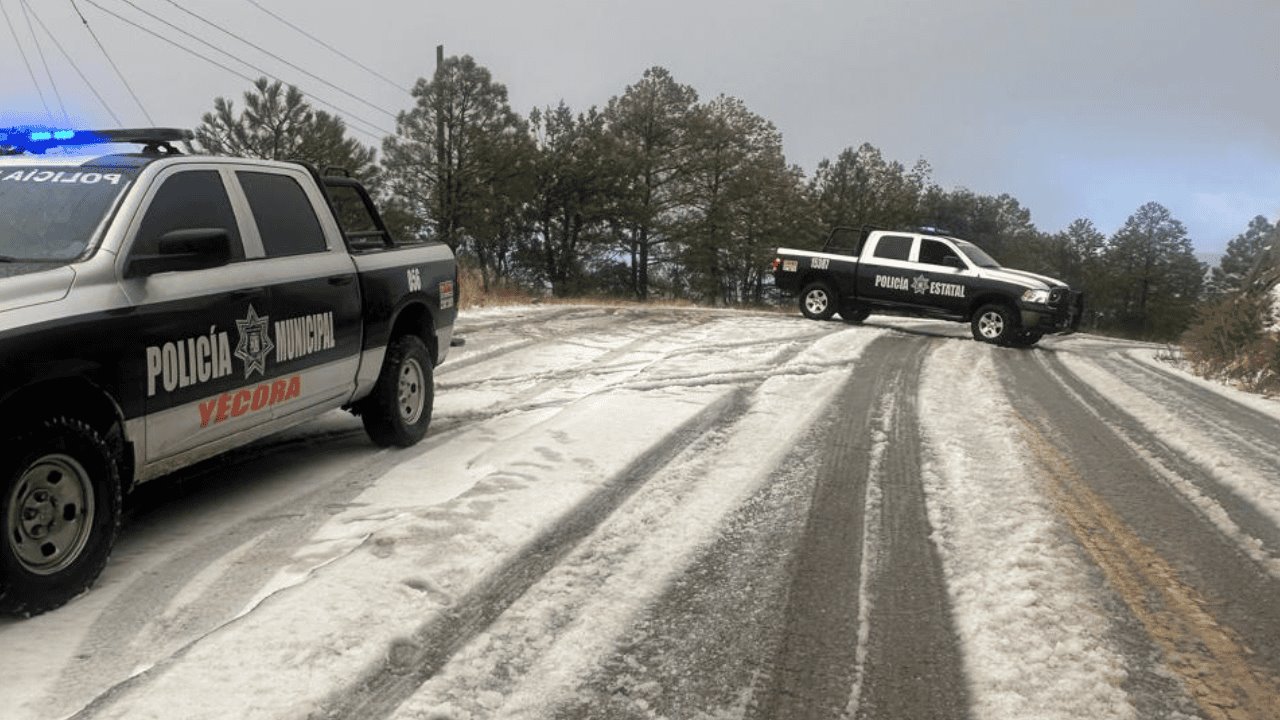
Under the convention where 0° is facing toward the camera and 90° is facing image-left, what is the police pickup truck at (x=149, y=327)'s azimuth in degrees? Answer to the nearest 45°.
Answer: approximately 45°

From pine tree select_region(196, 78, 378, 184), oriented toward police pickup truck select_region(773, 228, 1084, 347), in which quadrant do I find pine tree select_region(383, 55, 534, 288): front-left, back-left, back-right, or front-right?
front-left

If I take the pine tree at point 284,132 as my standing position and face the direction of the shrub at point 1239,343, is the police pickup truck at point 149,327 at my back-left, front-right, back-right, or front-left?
front-right

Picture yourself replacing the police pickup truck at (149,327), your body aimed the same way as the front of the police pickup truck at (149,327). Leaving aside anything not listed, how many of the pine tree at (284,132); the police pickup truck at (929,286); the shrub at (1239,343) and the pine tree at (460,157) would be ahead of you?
0

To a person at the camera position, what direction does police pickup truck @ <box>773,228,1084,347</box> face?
facing the viewer and to the right of the viewer

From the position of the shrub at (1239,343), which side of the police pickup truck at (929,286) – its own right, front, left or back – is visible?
front

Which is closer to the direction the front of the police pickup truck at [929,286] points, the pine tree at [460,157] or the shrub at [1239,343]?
the shrub

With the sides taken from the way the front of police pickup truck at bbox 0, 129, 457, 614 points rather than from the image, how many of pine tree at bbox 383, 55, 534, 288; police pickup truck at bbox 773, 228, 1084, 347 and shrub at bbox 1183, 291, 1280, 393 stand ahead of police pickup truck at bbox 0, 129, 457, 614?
0

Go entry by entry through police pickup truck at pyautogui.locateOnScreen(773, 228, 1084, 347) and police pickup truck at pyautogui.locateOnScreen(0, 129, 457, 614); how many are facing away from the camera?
0

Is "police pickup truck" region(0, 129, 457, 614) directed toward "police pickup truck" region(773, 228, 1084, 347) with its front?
no

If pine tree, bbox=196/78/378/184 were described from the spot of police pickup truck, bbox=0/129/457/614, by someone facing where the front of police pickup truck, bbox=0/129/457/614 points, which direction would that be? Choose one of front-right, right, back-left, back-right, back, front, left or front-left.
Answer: back-right

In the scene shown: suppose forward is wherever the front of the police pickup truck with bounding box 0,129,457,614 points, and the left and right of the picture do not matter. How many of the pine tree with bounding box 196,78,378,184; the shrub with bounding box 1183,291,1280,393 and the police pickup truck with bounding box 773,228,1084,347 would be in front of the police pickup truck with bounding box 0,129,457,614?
0

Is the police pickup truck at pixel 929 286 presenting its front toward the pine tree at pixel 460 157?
no

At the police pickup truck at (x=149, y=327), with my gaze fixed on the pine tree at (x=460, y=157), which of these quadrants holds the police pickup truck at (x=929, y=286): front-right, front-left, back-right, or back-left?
front-right
